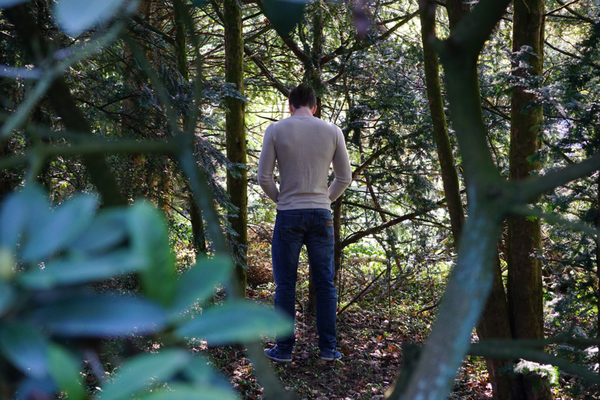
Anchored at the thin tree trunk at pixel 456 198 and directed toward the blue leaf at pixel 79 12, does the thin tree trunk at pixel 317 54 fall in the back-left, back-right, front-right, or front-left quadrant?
back-right

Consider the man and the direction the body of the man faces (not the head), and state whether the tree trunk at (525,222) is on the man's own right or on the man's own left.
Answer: on the man's own right

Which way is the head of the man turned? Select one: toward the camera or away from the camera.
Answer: away from the camera

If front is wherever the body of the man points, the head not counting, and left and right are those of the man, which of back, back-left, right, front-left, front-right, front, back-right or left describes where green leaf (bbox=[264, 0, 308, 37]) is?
back

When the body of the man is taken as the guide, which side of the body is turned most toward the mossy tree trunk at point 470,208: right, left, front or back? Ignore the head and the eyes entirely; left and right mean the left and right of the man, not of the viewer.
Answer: back

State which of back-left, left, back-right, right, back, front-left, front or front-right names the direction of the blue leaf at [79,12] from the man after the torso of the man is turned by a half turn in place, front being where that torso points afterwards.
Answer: front

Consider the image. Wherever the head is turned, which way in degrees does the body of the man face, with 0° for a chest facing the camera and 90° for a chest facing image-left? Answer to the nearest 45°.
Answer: approximately 180°
